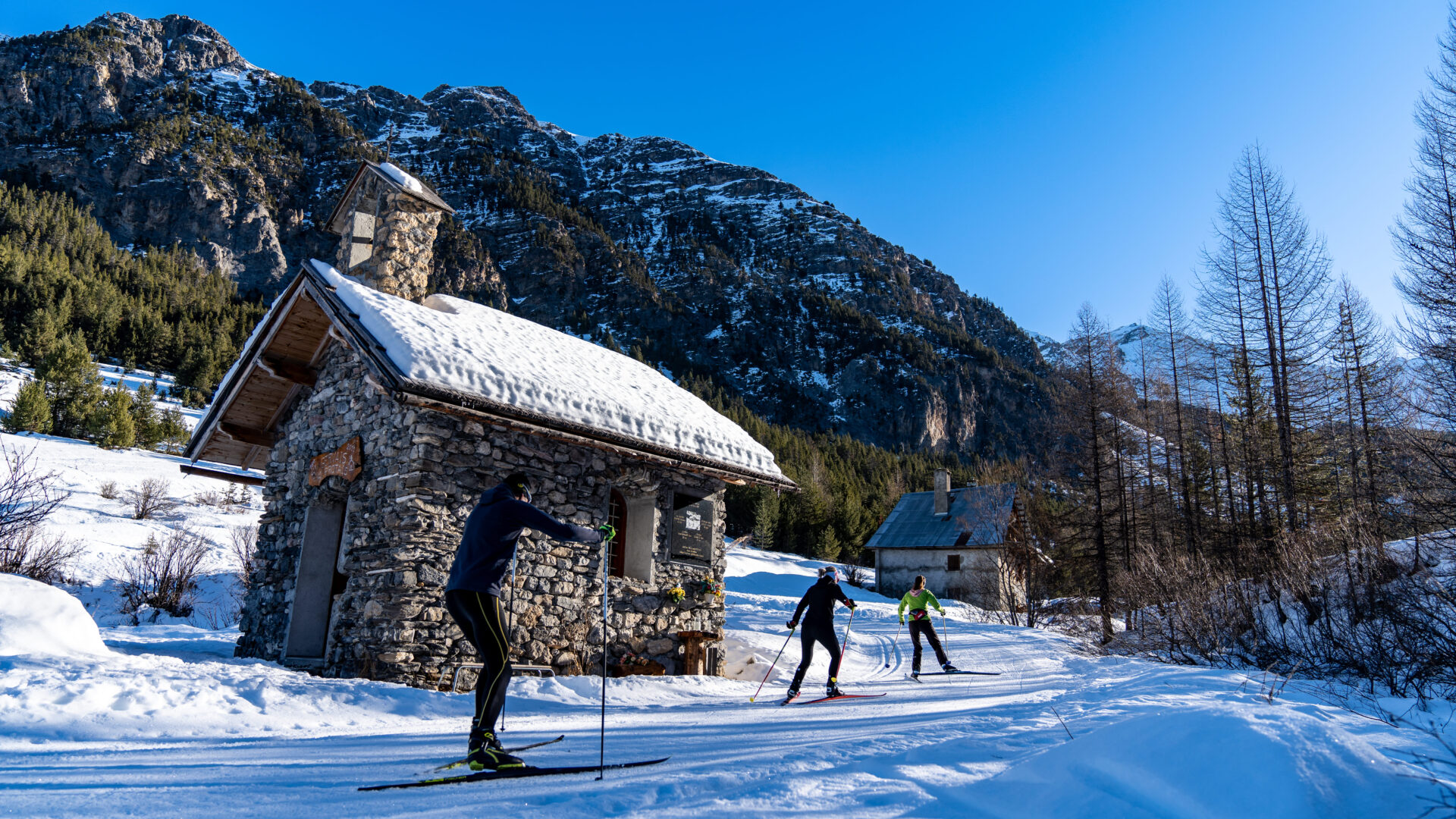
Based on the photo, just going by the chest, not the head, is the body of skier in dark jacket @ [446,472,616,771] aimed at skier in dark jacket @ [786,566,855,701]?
yes

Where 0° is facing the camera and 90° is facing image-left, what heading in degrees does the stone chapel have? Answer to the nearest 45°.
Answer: approximately 45°

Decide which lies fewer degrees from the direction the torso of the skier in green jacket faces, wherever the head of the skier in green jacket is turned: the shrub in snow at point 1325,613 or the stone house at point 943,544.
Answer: the stone house

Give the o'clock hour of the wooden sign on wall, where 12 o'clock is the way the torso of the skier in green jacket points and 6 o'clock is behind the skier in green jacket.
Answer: The wooden sign on wall is roughly at 8 o'clock from the skier in green jacket.

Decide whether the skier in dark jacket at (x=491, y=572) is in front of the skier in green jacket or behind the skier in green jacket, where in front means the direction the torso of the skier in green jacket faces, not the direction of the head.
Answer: behind

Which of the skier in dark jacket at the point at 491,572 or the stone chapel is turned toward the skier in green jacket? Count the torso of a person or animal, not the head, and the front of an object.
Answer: the skier in dark jacket

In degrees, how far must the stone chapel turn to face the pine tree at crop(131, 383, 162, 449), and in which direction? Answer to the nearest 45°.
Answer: approximately 90° to its right

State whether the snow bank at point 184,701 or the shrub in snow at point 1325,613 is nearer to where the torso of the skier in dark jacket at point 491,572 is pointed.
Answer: the shrub in snow

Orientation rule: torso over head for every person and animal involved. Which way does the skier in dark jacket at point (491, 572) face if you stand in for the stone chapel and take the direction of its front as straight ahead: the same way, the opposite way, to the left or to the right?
the opposite way

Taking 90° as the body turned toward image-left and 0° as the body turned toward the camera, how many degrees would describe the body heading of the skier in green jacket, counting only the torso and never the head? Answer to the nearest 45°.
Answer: approximately 180°

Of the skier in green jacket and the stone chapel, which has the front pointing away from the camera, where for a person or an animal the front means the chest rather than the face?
the skier in green jacket

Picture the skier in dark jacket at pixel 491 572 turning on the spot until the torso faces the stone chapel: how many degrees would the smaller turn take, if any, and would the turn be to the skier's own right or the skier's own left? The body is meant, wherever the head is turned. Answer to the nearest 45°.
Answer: approximately 45° to the skier's own left

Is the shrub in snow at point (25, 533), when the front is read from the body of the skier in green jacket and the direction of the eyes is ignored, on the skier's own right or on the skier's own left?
on the skier's own left

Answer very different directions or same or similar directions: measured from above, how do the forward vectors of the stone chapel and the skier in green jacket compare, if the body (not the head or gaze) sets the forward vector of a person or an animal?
very different directions

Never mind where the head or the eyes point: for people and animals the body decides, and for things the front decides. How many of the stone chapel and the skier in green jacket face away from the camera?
1

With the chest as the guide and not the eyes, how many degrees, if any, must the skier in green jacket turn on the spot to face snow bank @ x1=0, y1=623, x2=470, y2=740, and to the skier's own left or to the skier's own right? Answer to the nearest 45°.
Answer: approximately 135° to the skier's own left
